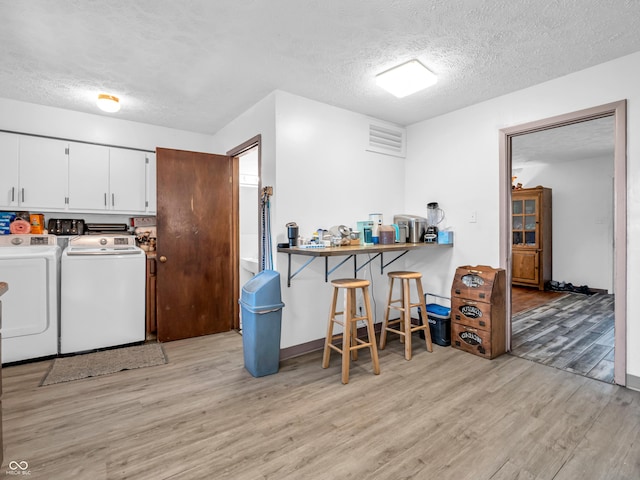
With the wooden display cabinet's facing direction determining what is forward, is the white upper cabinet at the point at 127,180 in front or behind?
in front

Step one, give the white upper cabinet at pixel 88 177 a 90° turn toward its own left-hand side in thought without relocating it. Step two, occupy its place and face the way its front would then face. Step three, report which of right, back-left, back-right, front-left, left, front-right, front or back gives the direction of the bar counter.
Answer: front-right

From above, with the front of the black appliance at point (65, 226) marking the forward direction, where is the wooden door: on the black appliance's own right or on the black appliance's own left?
on the black appliance's own left

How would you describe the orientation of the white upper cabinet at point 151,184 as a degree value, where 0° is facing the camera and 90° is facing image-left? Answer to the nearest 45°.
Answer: approximately 0°

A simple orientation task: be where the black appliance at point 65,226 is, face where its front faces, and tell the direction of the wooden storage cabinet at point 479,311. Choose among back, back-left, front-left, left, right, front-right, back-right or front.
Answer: front-left

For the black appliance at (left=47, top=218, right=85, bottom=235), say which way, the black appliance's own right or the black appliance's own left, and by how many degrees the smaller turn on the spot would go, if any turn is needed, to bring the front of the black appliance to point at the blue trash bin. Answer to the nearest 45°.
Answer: approximately 45° to the black appliance's own left

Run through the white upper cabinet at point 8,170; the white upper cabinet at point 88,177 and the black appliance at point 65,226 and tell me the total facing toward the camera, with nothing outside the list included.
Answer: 3

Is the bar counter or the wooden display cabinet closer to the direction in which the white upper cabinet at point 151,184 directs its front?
the bar counter

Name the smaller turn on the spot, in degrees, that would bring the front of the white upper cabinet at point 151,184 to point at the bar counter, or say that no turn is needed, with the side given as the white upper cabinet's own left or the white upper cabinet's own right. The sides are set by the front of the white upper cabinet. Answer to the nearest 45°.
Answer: approximately 45° to the white upper cabinet's own left

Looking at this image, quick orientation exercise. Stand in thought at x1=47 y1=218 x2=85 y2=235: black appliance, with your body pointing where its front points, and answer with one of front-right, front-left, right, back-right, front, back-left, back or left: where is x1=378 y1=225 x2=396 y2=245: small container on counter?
front-left

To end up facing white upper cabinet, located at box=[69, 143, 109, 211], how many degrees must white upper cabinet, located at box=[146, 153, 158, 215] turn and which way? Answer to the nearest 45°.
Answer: approximately 90° to its right

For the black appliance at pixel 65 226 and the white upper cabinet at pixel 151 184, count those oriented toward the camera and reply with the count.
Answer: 2

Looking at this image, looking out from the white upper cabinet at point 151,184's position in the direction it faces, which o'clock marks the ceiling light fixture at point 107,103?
The ceiling light fixture is roughly at 1 o'clock from the white upper cabinet.

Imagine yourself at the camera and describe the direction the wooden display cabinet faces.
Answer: facing the viewer and to the left of the viewer
